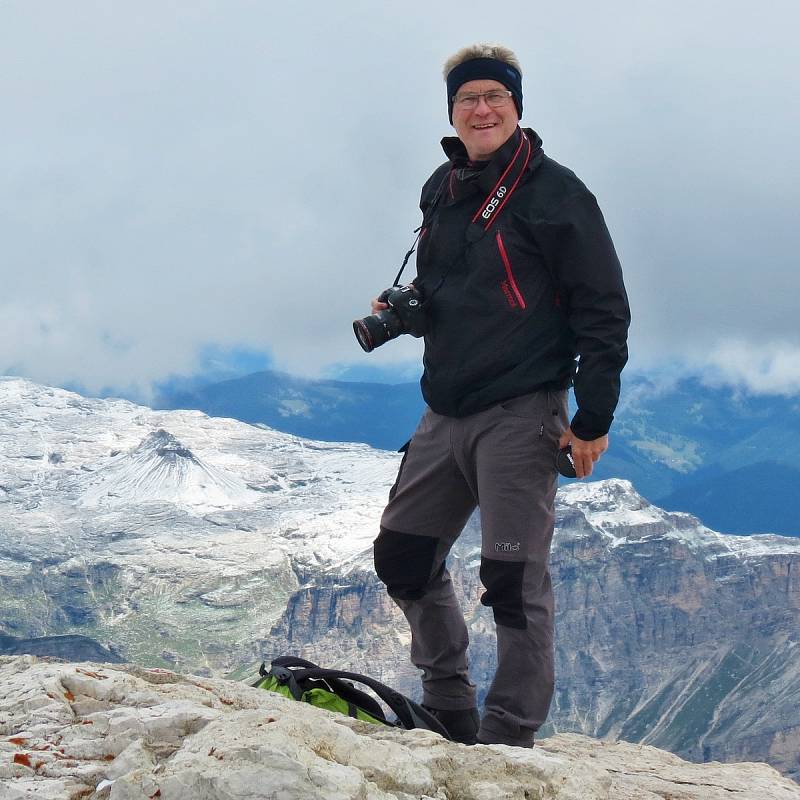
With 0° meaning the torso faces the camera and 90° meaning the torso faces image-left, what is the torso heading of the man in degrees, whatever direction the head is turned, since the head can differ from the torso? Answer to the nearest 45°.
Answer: approximately 45°
